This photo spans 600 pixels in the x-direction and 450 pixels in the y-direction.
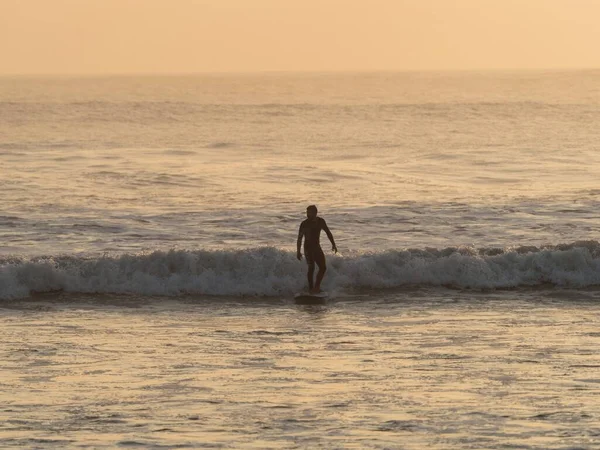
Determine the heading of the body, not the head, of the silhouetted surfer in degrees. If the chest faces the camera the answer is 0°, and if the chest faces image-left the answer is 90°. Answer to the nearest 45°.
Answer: approximately 0°
